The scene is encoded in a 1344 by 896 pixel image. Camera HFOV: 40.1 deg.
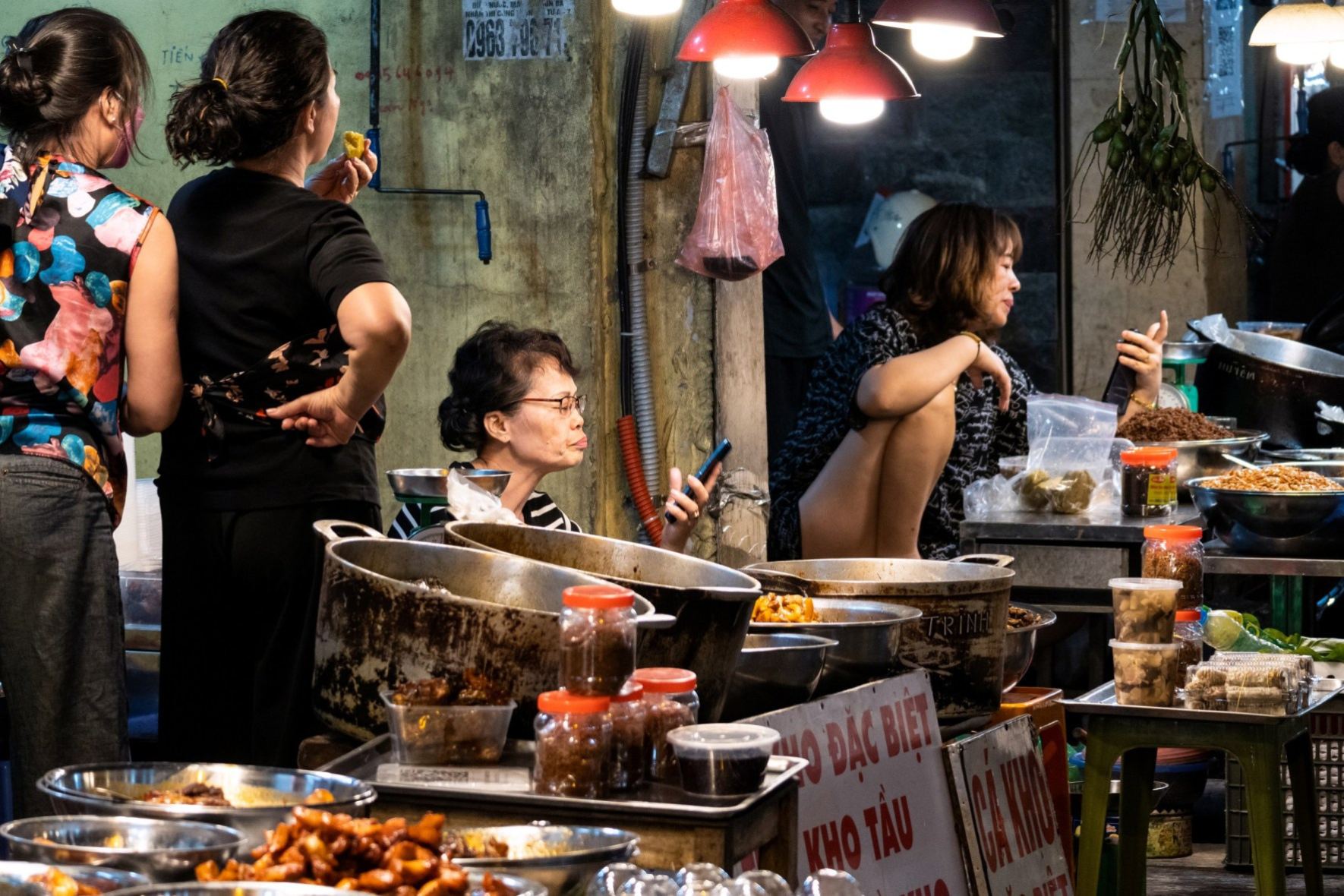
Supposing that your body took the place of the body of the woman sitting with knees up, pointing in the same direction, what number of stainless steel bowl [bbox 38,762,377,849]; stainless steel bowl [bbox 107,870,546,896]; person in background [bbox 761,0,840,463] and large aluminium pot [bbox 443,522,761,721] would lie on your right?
3

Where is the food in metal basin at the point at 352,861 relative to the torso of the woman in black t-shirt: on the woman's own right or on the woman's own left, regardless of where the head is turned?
on the woman's own right

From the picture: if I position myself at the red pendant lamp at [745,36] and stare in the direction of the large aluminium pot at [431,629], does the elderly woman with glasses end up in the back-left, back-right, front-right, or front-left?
front-right

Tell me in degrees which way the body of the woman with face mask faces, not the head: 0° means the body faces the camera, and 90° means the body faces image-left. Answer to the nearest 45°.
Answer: approximately 225°

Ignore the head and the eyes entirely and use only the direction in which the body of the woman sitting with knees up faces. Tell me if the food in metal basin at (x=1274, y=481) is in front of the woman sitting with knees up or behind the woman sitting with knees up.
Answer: in front

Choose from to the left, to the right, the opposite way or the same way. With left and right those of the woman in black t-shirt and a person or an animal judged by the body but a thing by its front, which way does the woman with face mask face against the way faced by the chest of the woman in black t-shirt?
the same way

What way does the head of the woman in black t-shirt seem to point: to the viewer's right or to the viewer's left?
to the viewer's right

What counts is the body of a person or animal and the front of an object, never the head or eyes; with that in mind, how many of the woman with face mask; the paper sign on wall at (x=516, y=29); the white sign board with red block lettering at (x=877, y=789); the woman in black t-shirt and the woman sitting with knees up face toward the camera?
2

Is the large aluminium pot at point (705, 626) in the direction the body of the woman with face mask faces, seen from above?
no

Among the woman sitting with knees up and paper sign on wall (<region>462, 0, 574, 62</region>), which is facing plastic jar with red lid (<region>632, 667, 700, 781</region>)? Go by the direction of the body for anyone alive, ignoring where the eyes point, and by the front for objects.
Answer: the paper sign on wall

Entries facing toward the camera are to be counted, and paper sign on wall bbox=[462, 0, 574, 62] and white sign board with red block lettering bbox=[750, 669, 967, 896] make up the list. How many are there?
2

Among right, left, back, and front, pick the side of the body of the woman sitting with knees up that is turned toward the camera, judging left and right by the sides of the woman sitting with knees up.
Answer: right

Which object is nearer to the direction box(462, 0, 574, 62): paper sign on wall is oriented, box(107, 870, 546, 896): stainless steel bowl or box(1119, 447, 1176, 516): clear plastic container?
the stainless steel bowl

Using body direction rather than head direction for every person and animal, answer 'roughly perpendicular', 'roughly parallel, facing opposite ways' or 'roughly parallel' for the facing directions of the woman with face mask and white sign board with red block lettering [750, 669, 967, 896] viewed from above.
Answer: roughly parallel, facing opposite ways

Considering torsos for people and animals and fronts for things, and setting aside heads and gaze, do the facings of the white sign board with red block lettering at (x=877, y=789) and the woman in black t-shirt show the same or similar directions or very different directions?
very different directions

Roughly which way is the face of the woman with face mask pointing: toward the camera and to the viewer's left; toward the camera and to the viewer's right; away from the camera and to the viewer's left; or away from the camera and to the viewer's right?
away from the camera and to the viewer's right

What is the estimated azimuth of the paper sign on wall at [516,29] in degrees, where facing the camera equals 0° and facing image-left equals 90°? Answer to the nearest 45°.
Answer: approximately 0°

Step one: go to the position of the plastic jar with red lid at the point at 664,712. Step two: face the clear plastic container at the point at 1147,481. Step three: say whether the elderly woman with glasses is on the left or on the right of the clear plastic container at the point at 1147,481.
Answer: left

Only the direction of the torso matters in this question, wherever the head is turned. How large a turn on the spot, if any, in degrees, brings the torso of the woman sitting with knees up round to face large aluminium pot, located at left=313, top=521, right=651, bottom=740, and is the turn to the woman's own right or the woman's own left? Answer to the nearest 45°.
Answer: approximately 90° to the woman's own right
